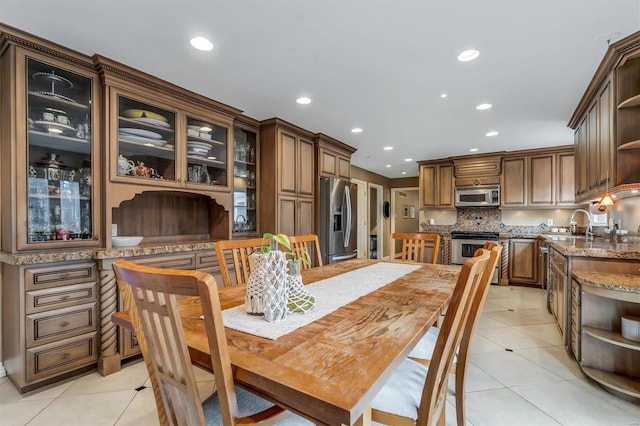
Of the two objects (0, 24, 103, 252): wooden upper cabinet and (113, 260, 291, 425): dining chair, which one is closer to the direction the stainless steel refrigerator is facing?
the dining chair

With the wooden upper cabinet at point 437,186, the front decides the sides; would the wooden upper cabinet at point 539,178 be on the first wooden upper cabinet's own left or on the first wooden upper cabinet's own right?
on the first wooden upper cabinet's own left

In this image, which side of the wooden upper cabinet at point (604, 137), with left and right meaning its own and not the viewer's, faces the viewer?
left

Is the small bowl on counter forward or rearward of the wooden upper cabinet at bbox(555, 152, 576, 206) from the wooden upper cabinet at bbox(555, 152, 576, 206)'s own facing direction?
forward

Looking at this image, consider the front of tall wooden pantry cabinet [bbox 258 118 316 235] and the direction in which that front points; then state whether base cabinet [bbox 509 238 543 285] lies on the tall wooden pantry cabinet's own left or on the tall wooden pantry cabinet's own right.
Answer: on the tall wooden pantry cabinet's own left

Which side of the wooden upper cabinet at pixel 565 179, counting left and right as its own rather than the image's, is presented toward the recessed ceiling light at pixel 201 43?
front

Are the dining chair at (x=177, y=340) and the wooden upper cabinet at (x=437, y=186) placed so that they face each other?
yes

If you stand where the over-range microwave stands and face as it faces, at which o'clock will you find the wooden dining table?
The wooden dining table is roughly at 12 o'clock from the over-range microwave.

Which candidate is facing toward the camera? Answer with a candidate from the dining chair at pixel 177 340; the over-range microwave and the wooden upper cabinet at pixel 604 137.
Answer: the over-range microwave

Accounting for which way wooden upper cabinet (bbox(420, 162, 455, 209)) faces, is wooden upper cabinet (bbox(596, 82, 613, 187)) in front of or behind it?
in front

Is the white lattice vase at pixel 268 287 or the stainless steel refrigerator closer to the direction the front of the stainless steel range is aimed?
the white lattice vase

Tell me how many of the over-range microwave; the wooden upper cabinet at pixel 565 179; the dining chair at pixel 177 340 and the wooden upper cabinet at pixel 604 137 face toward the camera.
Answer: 2

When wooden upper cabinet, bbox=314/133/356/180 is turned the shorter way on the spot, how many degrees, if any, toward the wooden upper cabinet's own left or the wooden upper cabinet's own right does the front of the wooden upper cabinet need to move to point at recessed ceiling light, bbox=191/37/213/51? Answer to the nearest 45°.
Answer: approximately 45° to the wooden upper cabinet's own right

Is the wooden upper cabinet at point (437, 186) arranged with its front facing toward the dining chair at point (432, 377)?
yes

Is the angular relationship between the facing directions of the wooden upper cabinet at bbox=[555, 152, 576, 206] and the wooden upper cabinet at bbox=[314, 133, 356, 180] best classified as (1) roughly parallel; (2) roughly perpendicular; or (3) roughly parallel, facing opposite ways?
roughly perpendicular
